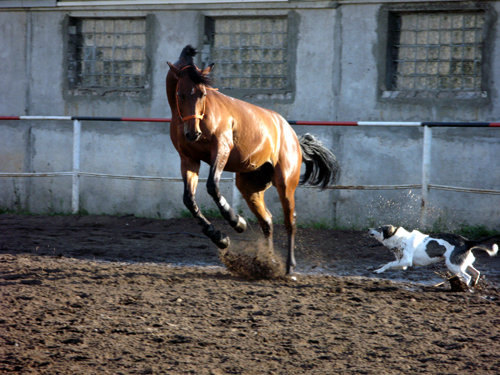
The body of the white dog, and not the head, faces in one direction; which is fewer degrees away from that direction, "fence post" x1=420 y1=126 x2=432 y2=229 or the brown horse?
the brown horse

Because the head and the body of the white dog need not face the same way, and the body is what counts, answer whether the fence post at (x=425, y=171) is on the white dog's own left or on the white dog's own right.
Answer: on the white dog's own right

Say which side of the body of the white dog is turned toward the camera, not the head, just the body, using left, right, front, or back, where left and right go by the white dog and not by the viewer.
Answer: left

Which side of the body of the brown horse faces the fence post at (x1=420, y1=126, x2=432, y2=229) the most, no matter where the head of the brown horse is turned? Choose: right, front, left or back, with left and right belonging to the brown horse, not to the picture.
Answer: back

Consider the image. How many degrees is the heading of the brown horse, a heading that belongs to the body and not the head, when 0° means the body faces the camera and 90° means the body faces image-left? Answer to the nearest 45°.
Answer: approximately 45°

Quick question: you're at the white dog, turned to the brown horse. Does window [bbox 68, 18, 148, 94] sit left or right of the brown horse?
right
